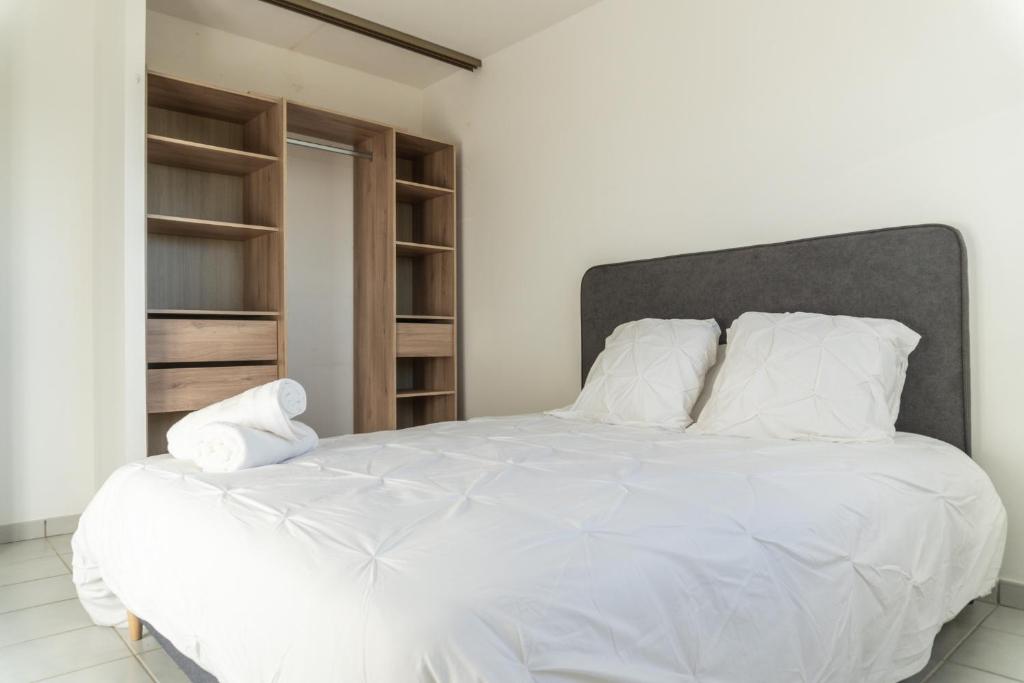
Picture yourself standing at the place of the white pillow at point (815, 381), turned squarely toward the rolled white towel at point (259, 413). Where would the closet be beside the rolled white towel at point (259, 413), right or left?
right

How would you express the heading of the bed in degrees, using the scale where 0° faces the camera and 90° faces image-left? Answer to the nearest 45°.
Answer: approximately 45°

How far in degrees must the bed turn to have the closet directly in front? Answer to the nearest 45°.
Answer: approximately 90° to its right

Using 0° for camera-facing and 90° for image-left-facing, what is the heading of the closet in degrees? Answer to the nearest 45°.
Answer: approximately 315°

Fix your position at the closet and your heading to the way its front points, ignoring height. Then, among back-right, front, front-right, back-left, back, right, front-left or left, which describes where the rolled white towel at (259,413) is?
front-right

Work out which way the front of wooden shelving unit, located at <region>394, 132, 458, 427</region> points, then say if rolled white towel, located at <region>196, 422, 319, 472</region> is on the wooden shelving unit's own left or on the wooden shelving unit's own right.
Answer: on the wooden shelving unit's own right

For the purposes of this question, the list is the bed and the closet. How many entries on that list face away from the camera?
0

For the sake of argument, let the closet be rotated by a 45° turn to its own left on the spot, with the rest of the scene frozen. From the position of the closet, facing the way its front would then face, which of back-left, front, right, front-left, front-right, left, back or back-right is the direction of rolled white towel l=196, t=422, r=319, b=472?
right

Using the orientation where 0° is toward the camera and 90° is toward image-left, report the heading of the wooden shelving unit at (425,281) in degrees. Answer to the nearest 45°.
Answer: approximately 315°

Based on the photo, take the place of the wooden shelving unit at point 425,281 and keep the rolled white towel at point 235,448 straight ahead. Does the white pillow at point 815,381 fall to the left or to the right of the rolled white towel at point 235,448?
left
